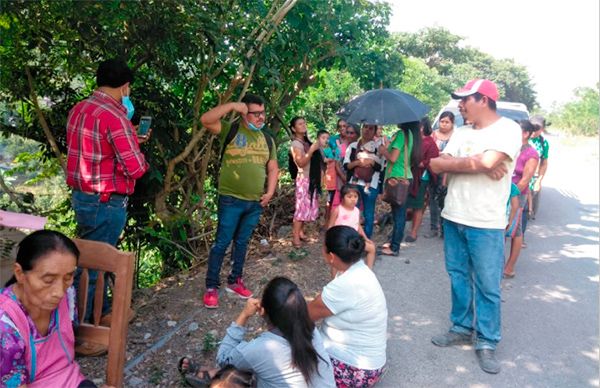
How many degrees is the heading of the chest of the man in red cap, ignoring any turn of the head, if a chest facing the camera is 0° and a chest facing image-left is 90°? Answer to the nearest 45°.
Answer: approximately 45°

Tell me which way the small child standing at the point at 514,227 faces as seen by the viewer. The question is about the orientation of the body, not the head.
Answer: to the viewer's left

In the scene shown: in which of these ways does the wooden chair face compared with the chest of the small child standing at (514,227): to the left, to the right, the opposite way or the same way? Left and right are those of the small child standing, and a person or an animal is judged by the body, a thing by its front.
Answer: to the left

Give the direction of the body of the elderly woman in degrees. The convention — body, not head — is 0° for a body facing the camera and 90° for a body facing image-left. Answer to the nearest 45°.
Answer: approximately 315°

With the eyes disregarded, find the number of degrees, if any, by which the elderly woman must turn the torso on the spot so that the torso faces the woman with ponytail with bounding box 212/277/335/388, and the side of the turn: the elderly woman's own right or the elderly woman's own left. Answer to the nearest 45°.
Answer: approximately 45° to the elderly woman's own left

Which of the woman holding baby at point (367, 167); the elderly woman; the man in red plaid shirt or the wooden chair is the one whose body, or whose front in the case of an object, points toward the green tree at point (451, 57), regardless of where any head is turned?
the man in red plaid shirt

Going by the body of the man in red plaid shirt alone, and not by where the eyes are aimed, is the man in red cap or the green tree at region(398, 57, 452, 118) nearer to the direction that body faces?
the green tree

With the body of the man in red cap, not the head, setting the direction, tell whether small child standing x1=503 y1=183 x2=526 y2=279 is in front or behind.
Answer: behind
